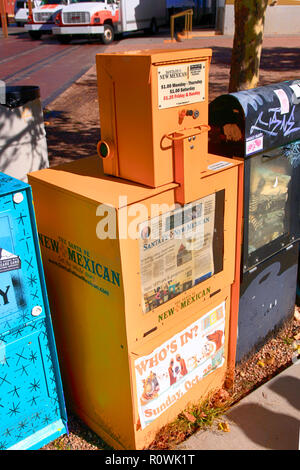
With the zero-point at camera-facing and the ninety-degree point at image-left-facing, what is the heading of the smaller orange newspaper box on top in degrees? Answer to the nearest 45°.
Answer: approximately 315°

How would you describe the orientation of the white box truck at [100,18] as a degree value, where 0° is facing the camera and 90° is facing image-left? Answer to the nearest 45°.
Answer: approximately 45°

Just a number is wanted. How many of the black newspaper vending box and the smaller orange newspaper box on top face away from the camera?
0

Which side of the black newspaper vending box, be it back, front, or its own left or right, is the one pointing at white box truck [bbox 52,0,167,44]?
back

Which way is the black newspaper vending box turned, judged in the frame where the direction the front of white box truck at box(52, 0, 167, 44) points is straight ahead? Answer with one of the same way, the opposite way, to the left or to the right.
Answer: to the left

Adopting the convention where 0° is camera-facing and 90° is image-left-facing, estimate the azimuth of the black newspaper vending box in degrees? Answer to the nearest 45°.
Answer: approximately 315°

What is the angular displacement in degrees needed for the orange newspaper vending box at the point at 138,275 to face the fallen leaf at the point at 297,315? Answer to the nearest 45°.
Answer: approximately 90° to its left

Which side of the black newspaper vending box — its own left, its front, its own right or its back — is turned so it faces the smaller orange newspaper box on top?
right

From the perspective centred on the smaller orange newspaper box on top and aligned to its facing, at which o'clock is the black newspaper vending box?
The black newspaper vending box is roughly at 9 o'clock from the smaller orange newspaper box on top.

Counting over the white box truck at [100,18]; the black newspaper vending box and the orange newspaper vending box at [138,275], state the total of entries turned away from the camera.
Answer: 0

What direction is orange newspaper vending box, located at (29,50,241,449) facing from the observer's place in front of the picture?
facing the viewer and to the right of the viewer

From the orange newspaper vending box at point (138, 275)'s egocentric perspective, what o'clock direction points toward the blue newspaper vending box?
The blue newspaper vending box is roughly at 4 o'clock from the orange newspaper vending box.

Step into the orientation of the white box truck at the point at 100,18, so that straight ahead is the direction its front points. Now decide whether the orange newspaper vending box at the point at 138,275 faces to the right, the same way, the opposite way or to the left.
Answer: to the left

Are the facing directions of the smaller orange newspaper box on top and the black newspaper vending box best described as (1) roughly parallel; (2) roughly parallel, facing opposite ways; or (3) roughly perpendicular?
roughly parallel

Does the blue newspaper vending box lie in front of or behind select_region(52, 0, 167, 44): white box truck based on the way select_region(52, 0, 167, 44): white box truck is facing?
in front

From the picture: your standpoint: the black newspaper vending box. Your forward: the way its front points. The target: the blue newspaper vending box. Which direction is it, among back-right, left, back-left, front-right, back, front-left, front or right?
right
